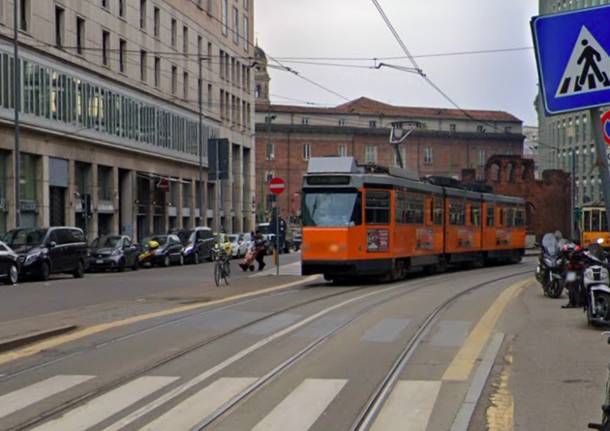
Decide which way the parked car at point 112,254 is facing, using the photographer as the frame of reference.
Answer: facing the viewer and to the left of the viewer

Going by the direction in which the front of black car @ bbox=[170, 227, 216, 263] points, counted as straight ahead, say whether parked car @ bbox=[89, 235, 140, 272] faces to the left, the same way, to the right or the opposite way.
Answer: the same way

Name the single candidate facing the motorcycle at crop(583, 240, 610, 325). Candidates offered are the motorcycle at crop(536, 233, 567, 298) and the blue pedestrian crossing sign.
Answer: the motorcycle at crop(536, 233, 567, 298)

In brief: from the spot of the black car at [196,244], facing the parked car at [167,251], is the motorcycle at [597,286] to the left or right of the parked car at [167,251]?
left

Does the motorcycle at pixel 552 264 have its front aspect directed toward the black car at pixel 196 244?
no

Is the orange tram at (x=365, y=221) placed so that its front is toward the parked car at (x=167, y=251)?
no

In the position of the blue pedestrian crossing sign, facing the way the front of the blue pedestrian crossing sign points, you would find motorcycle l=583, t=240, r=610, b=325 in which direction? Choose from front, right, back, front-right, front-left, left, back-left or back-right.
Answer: back

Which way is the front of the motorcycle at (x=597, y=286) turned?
toward the camera

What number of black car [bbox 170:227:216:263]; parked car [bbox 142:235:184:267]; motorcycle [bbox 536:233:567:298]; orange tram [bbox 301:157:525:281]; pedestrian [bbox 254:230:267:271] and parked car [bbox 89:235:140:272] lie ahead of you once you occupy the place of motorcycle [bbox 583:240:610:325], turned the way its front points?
0

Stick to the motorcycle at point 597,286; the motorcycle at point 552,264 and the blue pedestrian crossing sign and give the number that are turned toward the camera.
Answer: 3

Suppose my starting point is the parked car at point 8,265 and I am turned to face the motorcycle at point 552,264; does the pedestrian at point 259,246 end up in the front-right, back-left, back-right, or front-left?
front-left

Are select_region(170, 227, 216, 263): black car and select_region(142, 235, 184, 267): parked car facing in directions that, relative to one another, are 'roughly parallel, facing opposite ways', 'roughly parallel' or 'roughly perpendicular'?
roughly parallel

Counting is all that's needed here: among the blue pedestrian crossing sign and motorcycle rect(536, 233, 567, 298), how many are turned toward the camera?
2

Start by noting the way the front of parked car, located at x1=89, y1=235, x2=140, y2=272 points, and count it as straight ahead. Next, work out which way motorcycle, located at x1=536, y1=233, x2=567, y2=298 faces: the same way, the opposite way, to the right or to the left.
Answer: the same way

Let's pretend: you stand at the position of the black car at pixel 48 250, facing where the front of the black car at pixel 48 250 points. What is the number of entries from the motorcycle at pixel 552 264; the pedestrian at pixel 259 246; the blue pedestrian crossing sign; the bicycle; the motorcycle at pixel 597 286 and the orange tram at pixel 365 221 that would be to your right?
0

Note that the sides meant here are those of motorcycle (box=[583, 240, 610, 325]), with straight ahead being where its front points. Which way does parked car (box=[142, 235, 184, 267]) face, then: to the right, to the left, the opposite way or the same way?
the same way

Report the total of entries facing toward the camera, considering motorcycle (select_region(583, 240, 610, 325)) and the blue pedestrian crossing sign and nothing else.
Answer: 2

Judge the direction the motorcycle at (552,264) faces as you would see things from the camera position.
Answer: facing the viewer

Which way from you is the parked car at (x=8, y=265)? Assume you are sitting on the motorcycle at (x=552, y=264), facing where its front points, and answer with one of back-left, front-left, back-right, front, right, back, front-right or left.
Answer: right

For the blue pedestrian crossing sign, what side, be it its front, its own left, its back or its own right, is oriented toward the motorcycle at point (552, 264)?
back
